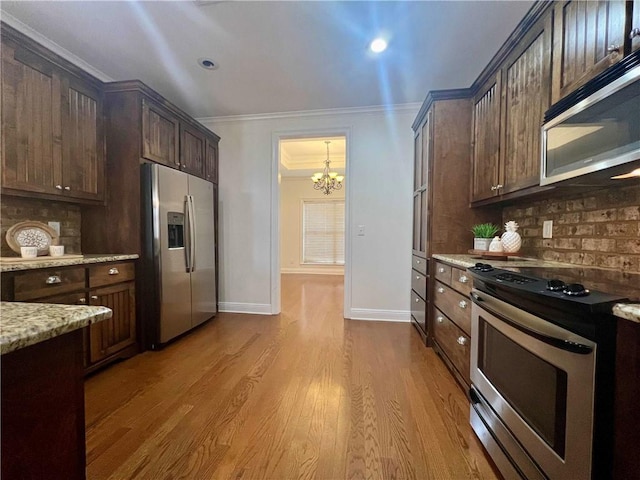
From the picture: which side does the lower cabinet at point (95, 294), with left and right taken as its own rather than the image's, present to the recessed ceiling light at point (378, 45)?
front

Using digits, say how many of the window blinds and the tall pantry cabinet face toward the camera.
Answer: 1

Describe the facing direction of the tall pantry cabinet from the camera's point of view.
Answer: facing to the left of the viewer

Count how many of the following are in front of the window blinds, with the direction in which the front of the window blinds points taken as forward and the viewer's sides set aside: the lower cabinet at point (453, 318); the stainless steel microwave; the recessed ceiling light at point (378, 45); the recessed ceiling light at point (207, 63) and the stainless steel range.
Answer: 5

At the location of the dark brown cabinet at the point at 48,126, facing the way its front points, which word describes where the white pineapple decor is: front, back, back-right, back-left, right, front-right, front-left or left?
front

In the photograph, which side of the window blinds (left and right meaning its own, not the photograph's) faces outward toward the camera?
front

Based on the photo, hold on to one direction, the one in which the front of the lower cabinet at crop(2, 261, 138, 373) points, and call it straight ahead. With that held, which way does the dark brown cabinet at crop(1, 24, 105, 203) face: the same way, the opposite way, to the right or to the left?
the same way

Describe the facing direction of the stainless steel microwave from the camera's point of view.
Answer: facing the viewer and to the left of the viewer

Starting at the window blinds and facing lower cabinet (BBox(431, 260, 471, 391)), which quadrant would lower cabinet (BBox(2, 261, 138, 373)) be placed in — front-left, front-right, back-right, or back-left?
front-right

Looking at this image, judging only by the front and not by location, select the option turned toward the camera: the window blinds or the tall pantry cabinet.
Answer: the window blinds

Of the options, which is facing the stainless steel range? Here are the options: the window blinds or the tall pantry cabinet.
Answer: the window blinds

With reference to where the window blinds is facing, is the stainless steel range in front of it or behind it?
in front

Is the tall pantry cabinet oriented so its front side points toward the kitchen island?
no

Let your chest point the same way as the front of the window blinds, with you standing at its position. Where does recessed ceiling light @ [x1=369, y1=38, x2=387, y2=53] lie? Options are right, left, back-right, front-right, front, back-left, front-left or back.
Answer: front

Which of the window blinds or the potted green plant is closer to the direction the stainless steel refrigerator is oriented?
the potted green plant
